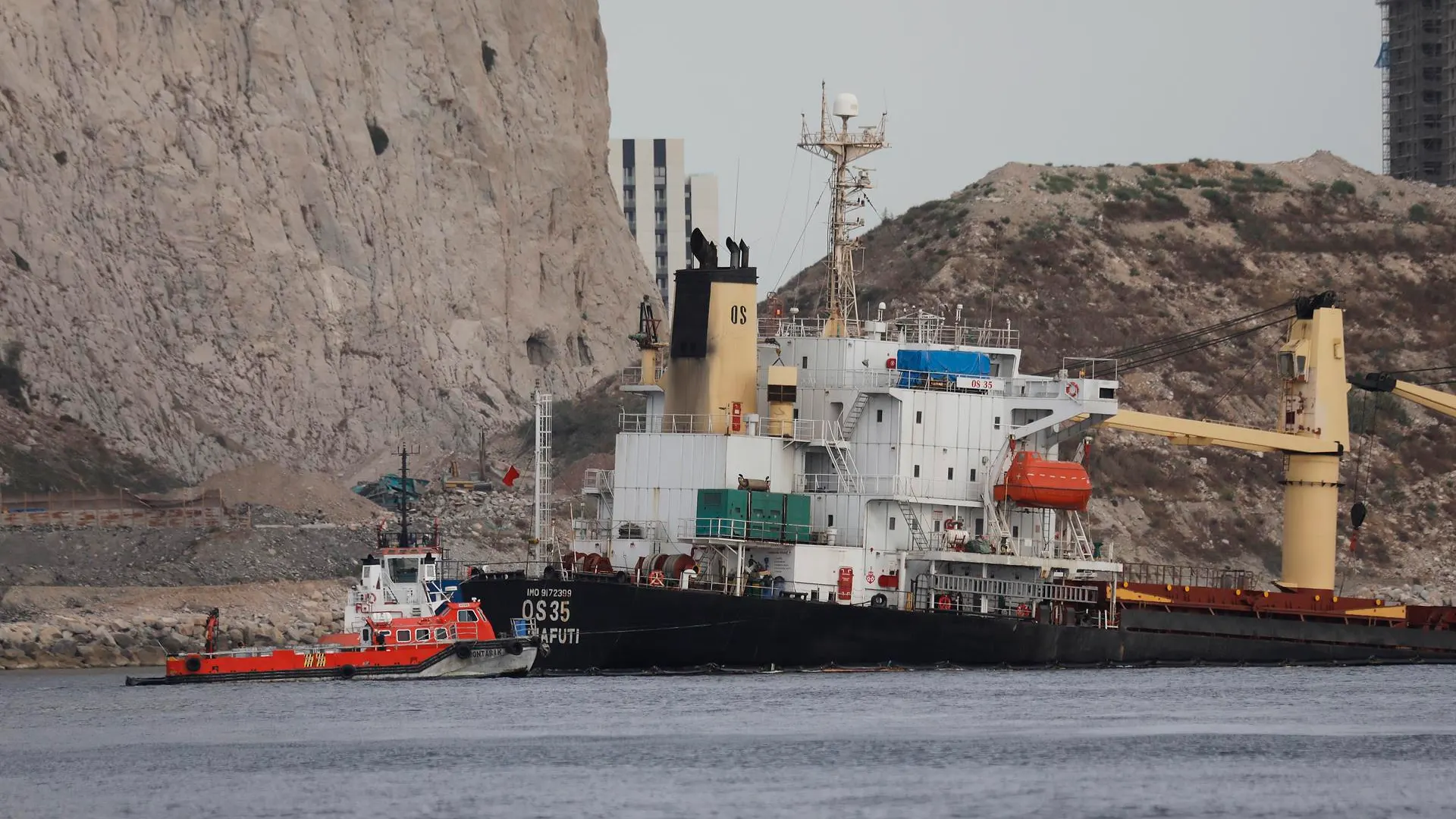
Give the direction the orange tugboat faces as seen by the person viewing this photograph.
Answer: facing to the right of the viewer

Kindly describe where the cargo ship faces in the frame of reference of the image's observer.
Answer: facing away from the viewer and to the right of the viewer

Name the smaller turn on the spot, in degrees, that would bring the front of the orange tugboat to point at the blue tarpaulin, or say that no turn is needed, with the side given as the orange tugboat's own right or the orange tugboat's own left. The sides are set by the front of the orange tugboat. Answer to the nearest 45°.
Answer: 0° — it already faces it

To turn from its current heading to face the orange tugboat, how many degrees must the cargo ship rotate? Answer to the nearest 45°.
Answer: approximately 135° to its left
